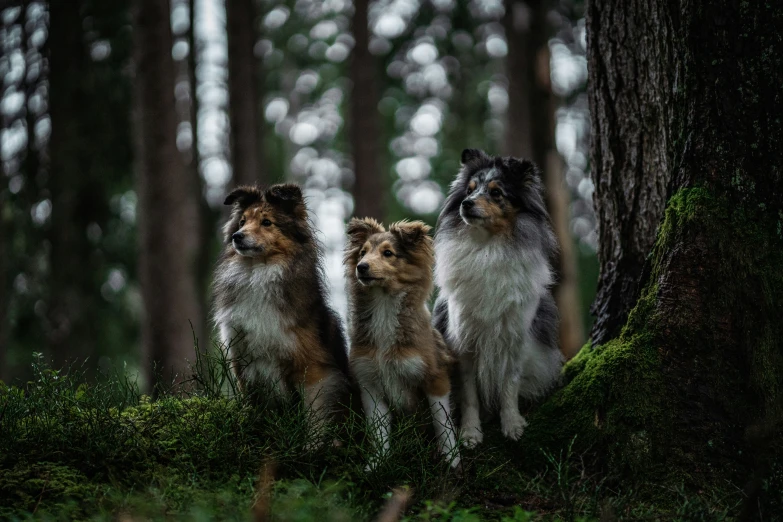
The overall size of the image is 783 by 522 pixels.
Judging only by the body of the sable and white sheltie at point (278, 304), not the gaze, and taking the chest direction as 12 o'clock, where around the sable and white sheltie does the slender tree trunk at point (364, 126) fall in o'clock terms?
The slender tree trunk is roughly at 5 o'clock from the sable and white sheltie.

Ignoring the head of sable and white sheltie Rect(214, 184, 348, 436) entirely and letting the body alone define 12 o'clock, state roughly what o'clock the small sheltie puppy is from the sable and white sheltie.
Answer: The small sheltie puppy is roughly at 8 o'clock from the sable and white sheltie.

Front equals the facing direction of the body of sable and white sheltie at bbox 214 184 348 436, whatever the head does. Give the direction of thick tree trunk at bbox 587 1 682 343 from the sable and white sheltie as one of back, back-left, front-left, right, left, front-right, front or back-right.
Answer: back-left

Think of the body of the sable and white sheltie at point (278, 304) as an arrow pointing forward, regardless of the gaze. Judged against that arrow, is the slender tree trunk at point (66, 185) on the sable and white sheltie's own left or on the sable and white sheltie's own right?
on the sable and white sheltie's own right

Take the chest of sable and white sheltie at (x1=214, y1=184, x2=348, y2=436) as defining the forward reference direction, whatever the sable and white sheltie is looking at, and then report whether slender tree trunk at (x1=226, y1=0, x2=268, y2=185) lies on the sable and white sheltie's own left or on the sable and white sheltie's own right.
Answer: on the sable and white sheltie's own right

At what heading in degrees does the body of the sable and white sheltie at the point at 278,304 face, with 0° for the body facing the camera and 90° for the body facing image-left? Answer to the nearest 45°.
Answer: approximately 45°

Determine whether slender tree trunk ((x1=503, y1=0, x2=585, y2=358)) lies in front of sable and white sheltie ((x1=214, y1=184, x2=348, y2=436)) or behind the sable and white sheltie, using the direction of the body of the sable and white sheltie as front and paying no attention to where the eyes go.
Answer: behind

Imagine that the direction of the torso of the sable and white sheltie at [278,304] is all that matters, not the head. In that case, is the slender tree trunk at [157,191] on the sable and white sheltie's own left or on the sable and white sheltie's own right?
on the sable and white sheltie's own right

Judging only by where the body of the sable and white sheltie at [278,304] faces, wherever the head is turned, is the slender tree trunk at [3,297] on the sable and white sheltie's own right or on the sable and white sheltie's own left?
on the sable and white sheltie's own right

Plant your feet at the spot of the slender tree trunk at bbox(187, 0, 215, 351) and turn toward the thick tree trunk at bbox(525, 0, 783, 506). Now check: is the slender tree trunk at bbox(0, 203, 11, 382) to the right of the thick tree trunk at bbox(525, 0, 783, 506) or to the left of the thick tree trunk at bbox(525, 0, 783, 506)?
right
